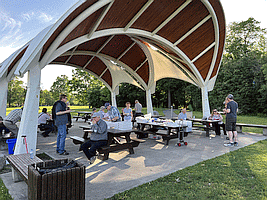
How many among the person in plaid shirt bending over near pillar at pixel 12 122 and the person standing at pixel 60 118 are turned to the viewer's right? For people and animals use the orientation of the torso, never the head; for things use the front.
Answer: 2

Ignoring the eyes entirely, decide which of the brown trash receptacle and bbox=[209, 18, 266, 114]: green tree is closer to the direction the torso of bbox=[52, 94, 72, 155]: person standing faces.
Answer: the green tree

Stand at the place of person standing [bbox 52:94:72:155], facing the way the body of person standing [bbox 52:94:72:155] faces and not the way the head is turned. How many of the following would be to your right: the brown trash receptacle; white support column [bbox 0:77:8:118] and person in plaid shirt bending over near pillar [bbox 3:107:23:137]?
1

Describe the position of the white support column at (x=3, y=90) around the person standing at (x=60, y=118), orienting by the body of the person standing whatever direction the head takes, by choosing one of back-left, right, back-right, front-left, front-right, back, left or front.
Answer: back-left

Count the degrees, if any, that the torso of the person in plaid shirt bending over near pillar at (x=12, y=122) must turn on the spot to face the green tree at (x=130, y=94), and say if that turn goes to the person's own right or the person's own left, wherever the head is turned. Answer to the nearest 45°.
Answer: approximately 45° to the person's own left

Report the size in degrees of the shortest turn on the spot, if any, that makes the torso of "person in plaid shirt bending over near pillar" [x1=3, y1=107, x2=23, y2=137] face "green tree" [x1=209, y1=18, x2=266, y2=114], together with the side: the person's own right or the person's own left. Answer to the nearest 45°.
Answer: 0° — they already face it

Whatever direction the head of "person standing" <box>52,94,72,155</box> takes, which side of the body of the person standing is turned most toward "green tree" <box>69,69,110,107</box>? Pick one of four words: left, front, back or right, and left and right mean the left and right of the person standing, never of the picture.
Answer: left

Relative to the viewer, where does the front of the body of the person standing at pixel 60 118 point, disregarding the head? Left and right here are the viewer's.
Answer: facing to the right of the viewer

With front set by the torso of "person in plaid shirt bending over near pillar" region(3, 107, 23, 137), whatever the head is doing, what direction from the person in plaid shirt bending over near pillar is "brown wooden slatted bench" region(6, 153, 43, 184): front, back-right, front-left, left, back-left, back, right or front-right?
right

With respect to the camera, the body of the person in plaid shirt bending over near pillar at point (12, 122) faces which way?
to the viewer's right

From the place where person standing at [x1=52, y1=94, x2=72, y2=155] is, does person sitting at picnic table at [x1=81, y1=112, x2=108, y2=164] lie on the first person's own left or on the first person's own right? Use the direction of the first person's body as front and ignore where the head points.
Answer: on the first person's own right

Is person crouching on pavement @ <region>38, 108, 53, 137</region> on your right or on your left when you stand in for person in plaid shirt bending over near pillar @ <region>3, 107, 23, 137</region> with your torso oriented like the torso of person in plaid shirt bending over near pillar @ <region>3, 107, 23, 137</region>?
on your left

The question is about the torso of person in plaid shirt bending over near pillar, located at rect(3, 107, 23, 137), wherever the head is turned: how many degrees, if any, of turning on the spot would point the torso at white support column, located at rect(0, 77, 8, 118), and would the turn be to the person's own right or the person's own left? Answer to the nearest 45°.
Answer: approximately 90° to the person's own left

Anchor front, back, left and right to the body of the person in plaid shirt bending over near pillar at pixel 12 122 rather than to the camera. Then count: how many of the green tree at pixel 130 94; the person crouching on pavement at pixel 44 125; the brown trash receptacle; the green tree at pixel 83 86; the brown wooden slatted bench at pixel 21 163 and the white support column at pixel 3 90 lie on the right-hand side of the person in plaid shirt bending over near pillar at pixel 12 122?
2
